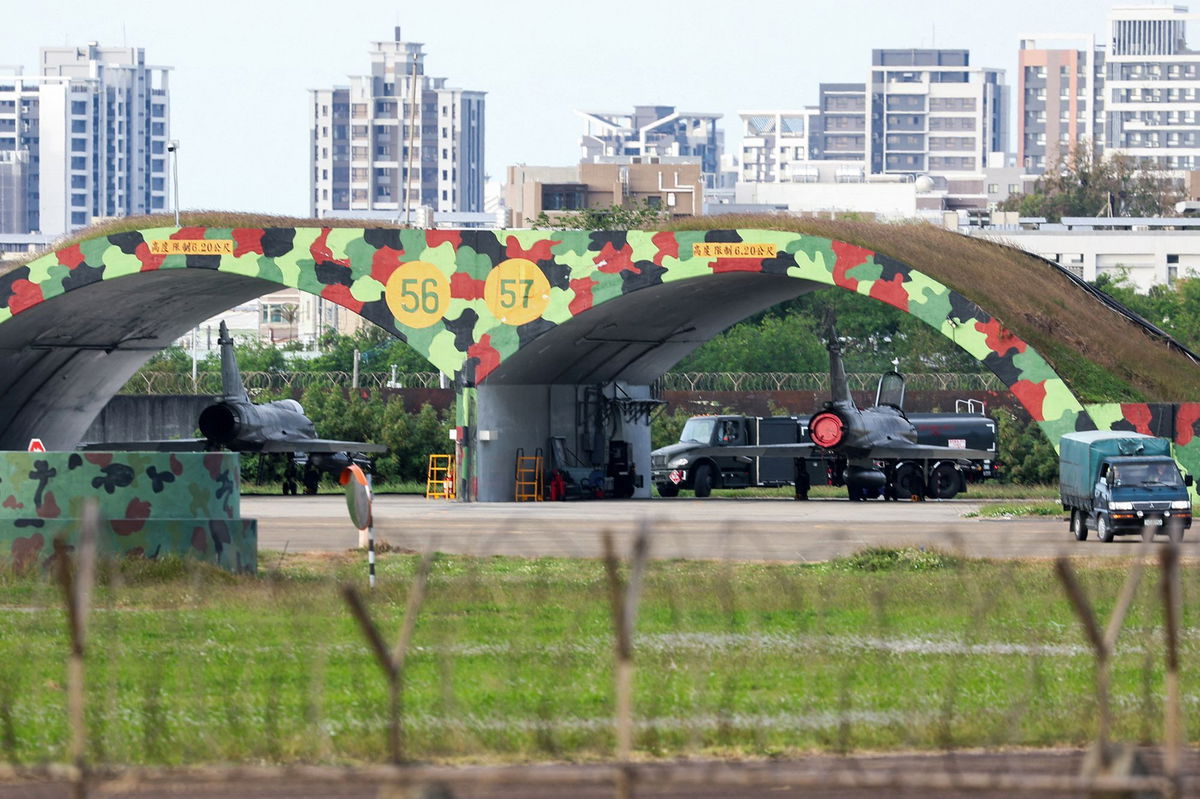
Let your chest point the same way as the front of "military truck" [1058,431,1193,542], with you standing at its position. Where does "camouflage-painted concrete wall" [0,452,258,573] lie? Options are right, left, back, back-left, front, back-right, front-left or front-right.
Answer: front-right

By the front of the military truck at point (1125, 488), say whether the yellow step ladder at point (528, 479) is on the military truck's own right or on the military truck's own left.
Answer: on the military truck's own right

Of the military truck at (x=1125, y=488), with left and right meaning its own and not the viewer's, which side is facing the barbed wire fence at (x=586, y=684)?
front

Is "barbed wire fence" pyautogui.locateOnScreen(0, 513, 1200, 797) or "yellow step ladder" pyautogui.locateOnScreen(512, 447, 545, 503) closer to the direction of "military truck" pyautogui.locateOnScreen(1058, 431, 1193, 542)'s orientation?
the barbed wire fence

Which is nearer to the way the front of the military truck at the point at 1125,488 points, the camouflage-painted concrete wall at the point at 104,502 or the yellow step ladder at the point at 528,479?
the camouflage-painted concrete wall

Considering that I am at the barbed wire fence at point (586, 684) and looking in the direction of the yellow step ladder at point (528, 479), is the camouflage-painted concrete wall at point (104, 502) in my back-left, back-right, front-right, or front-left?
front-left

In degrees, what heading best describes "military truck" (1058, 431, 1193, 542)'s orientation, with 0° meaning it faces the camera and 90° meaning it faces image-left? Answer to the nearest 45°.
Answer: approximately 0°

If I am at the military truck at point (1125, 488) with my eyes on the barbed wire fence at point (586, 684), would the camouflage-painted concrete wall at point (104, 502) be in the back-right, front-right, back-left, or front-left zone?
front-right
